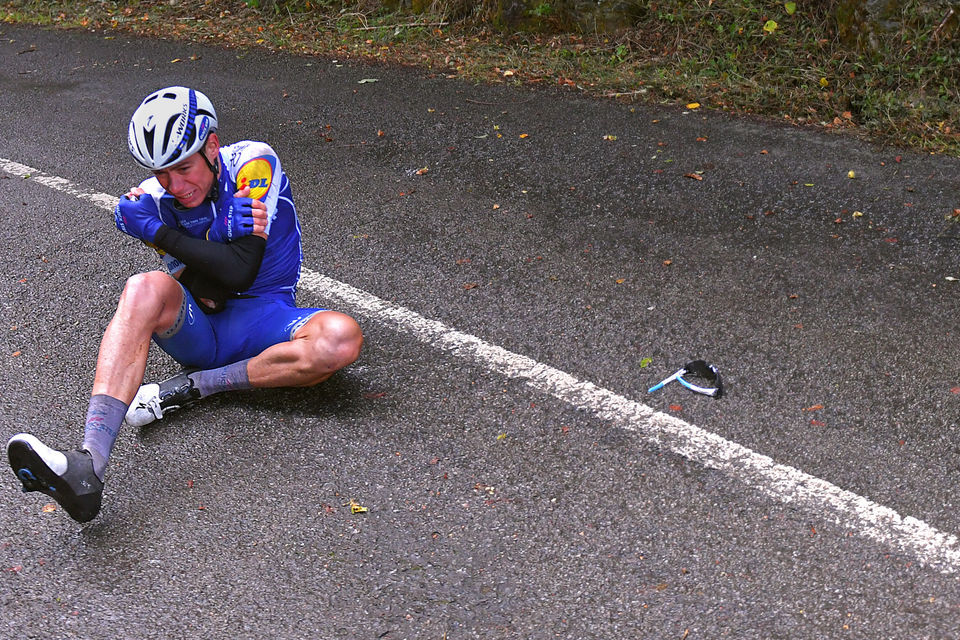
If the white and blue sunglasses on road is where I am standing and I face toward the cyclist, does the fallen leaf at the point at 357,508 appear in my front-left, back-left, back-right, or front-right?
front-left

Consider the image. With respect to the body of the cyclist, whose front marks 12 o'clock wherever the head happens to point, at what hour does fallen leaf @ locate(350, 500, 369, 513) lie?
The fallen leaf is roughly at 10 o'clock from the cyclist.

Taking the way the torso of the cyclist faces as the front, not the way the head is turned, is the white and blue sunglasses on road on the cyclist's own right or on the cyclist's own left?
on the cyclist's own left

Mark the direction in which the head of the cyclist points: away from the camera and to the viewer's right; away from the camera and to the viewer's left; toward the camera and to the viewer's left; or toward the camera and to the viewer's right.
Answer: toward the camera and to the viewer's left

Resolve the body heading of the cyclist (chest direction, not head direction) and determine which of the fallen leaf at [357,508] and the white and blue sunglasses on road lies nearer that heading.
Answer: the fallen leaf

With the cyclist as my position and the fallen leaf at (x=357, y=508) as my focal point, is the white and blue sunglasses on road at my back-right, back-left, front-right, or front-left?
front-left
